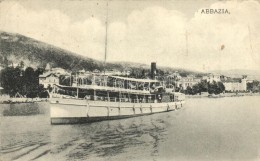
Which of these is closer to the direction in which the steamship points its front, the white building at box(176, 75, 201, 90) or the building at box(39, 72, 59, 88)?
the building

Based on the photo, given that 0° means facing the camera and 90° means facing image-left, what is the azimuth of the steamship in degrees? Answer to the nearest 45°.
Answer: approximately 45°
